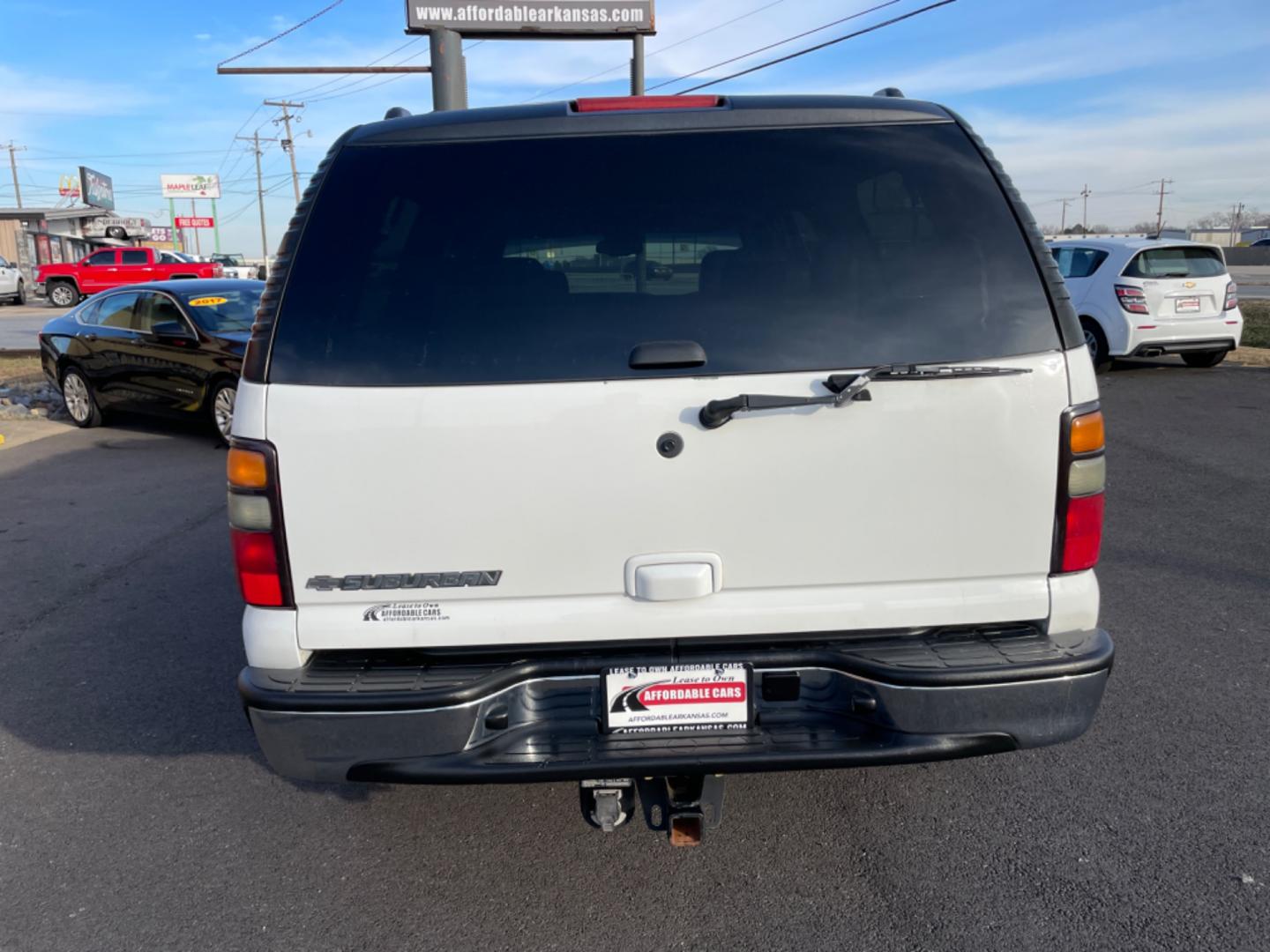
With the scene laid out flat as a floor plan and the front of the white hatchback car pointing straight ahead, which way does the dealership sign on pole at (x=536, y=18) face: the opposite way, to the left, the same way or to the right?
the opposite way

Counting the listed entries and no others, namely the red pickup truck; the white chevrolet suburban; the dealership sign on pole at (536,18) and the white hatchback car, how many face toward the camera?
1

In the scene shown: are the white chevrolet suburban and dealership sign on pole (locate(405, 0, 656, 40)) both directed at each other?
yes

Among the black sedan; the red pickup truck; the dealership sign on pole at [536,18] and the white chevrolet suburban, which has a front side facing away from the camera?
the white chevrolet suburban

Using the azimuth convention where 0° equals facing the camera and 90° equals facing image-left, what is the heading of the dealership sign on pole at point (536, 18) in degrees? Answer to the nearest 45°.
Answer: approximately 0°

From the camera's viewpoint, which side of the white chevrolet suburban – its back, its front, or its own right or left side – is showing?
back

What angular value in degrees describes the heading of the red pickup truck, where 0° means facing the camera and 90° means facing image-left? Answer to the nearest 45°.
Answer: approximately 90°

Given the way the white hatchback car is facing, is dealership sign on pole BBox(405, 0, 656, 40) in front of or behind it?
in front

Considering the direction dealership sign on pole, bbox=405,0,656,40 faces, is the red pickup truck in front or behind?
behind

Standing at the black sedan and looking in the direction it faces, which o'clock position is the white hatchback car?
The white hatchback car is roughly at 11 o'clock from the black sedan.

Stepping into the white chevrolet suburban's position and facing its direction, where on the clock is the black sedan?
The black sedan is roughly at 11 o'clock from the white chevrolet suburban.

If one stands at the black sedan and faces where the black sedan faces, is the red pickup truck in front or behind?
behind

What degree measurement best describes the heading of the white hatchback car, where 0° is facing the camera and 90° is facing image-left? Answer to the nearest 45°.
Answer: approximately 135°

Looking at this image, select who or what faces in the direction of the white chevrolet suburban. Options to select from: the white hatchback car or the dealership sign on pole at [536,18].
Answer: the dealership sign on pole

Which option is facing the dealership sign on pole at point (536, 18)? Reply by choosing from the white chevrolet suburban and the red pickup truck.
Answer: the white chevrolet suburban
